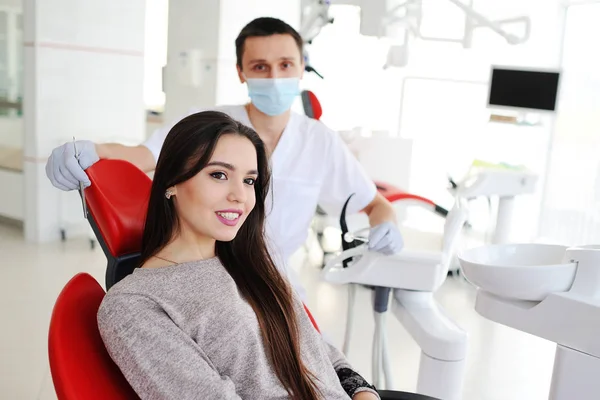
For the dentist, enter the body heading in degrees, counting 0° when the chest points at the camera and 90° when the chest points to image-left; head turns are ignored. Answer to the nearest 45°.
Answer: approximately 0°

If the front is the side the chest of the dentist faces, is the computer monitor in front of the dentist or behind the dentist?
behind

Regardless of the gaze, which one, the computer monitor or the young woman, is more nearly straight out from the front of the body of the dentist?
the young woman

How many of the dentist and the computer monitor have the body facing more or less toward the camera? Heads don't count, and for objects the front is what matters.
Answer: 2

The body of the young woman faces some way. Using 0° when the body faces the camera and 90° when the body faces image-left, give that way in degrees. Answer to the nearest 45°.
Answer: approximately 315°

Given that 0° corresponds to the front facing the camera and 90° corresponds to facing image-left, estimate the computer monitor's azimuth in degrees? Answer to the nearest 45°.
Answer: approximately 0°
